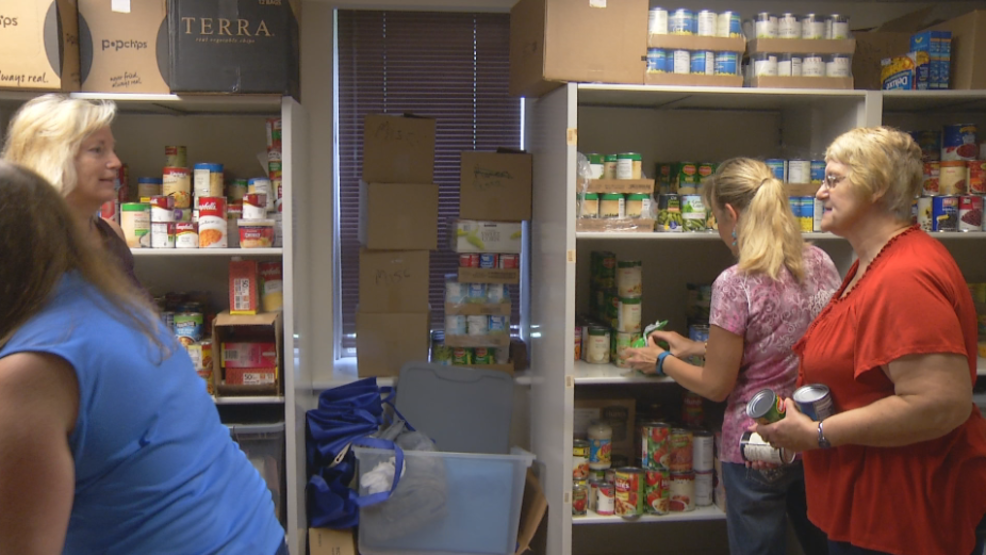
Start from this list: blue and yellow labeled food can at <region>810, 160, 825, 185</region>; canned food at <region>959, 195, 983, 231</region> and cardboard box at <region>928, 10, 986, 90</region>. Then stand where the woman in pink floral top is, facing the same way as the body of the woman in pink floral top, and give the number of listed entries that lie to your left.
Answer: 0

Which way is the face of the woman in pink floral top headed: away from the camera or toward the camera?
away from the camera

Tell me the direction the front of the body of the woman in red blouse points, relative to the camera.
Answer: to the viewer's left

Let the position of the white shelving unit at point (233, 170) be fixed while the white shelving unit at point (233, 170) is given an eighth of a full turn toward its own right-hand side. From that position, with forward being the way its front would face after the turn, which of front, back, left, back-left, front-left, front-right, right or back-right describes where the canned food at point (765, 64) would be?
left

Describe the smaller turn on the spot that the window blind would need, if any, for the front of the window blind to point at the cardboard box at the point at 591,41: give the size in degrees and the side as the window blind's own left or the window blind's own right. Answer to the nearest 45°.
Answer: approximately 45° to the window blind's own left

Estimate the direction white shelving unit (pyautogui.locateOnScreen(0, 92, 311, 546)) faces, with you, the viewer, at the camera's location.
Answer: facing the viewer

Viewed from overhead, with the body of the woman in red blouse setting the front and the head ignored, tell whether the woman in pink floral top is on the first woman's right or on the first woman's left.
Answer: on the first woman's right

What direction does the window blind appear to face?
toward the camera

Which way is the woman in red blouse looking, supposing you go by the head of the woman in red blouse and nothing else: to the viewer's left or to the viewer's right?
to the viewer's left

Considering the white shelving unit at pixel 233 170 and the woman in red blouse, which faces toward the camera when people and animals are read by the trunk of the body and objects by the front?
the white shelving unit

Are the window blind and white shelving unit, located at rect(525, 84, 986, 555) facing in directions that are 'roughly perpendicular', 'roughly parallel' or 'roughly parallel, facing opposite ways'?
roughly parallel

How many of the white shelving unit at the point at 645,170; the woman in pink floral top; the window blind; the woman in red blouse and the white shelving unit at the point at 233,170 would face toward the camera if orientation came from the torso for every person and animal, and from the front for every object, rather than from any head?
3

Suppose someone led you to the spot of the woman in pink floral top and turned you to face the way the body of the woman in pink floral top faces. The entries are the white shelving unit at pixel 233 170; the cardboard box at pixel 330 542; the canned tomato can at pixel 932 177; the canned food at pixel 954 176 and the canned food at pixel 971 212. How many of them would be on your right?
3

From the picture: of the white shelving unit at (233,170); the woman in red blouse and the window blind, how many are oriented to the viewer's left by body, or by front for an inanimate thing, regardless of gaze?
1

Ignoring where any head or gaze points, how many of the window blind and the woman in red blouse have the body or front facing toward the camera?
1

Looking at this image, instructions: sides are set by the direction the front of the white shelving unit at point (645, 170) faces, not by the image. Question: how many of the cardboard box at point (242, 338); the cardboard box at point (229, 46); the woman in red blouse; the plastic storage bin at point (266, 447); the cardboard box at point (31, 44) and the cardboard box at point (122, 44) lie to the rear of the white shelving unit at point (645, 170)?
0

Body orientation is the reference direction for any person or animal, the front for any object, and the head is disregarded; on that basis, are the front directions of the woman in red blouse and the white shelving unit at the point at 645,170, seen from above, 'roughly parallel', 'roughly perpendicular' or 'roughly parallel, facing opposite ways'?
roughly perpendicular

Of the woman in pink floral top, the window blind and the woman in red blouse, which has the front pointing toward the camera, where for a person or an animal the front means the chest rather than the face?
the window blind

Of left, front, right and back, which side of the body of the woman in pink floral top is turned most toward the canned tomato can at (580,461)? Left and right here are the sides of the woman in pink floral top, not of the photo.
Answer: front

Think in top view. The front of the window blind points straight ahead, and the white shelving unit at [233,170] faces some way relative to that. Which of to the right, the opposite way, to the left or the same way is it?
the same way
